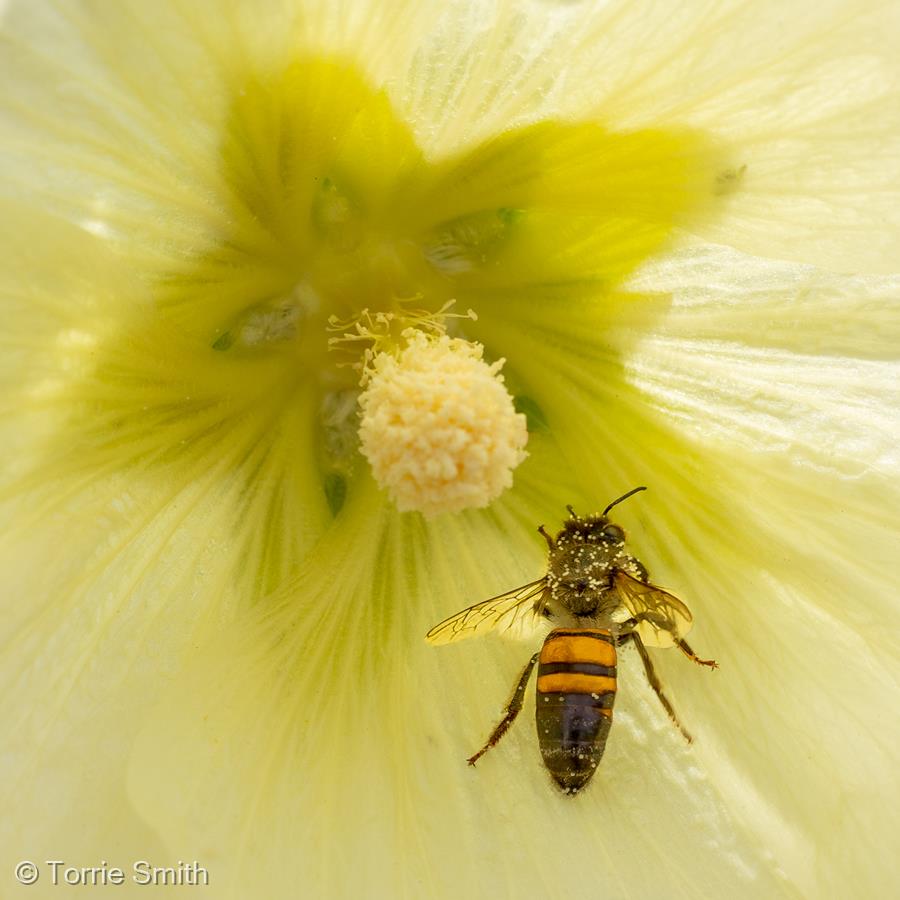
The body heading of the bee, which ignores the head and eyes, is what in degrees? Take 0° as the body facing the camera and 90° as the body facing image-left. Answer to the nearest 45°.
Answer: approximately 180°
